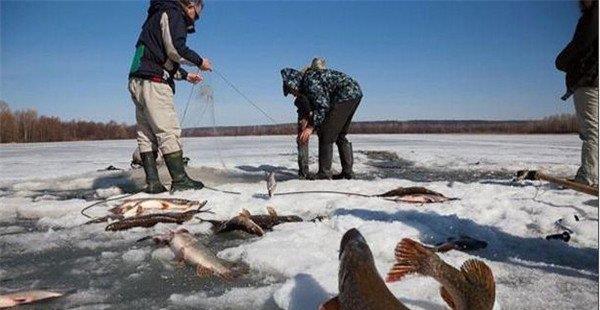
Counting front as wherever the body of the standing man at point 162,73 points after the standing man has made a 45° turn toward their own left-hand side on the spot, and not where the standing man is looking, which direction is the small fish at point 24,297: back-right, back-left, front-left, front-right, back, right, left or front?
back-right

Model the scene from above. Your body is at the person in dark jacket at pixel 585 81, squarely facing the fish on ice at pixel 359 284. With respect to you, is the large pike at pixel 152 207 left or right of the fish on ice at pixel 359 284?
right

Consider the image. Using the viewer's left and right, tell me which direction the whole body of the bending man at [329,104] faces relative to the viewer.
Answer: facing to the left of the viewer

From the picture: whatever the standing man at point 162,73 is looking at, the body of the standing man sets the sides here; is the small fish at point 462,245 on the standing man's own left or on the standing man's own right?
on the standing man's own right

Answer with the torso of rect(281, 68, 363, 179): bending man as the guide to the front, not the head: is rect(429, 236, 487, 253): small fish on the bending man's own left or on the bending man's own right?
on the bending man's own left

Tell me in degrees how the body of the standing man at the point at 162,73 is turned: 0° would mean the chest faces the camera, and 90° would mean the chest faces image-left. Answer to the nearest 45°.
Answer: approximately 270°

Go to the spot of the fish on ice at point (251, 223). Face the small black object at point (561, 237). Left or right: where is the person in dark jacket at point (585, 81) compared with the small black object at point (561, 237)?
left

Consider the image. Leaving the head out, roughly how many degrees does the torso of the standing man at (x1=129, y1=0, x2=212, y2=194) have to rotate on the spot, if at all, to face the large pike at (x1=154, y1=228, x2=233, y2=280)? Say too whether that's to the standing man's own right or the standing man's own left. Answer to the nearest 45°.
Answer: approximately 90° to the standing man's own right

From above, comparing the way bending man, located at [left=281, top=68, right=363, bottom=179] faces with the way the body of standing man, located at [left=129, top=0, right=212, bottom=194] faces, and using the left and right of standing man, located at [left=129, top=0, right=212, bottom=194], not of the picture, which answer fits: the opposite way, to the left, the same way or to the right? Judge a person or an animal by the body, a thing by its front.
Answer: the opposite way

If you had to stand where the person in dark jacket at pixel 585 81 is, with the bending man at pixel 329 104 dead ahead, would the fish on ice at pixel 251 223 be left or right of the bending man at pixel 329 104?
left

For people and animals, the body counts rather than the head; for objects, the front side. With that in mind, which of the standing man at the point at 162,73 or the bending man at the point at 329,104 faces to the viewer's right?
the standing man at the point at 162,73

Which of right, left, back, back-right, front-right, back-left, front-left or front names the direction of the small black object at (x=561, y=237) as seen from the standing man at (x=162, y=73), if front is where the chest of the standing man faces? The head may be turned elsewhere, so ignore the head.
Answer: front-right

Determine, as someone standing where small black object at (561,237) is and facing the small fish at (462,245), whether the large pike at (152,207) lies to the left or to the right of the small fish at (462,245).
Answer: right

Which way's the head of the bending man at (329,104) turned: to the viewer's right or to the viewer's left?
to the viewer's left

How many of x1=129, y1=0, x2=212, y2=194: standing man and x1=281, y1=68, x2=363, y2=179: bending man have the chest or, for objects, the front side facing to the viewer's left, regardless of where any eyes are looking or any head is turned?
1
